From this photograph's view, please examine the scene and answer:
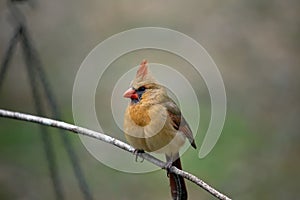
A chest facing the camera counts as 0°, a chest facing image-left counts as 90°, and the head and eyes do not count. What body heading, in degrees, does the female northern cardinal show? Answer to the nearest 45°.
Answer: approximately 45°
